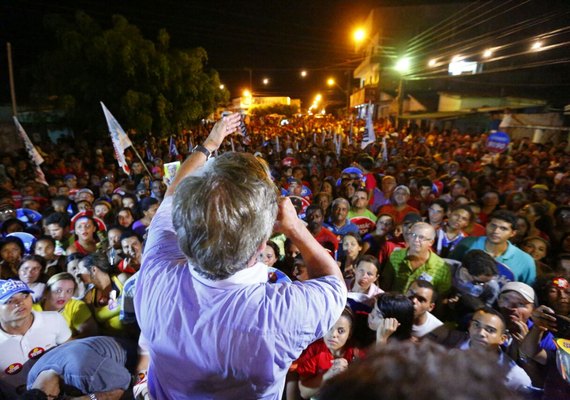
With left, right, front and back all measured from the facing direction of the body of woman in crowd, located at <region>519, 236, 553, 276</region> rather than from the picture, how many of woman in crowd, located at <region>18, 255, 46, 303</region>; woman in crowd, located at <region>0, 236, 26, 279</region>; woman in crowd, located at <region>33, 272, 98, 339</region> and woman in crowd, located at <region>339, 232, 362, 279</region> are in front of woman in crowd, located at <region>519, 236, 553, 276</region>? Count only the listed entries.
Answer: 4

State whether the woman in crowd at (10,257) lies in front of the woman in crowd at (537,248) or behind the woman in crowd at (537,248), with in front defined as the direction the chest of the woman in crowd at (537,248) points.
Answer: in front

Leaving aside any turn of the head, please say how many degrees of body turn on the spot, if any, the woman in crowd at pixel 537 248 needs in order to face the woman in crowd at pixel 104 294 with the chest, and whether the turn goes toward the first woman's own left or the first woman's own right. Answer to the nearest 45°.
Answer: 0° — they already face them

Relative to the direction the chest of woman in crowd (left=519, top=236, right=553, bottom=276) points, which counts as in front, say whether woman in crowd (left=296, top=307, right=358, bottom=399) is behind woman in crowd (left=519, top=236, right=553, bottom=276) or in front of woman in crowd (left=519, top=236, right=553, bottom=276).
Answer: in front

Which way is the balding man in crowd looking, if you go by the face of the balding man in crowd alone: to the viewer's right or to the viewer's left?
to the viewer's left

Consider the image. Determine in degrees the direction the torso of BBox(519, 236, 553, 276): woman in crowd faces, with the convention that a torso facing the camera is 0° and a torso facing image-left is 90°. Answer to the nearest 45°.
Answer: approximately 45°
